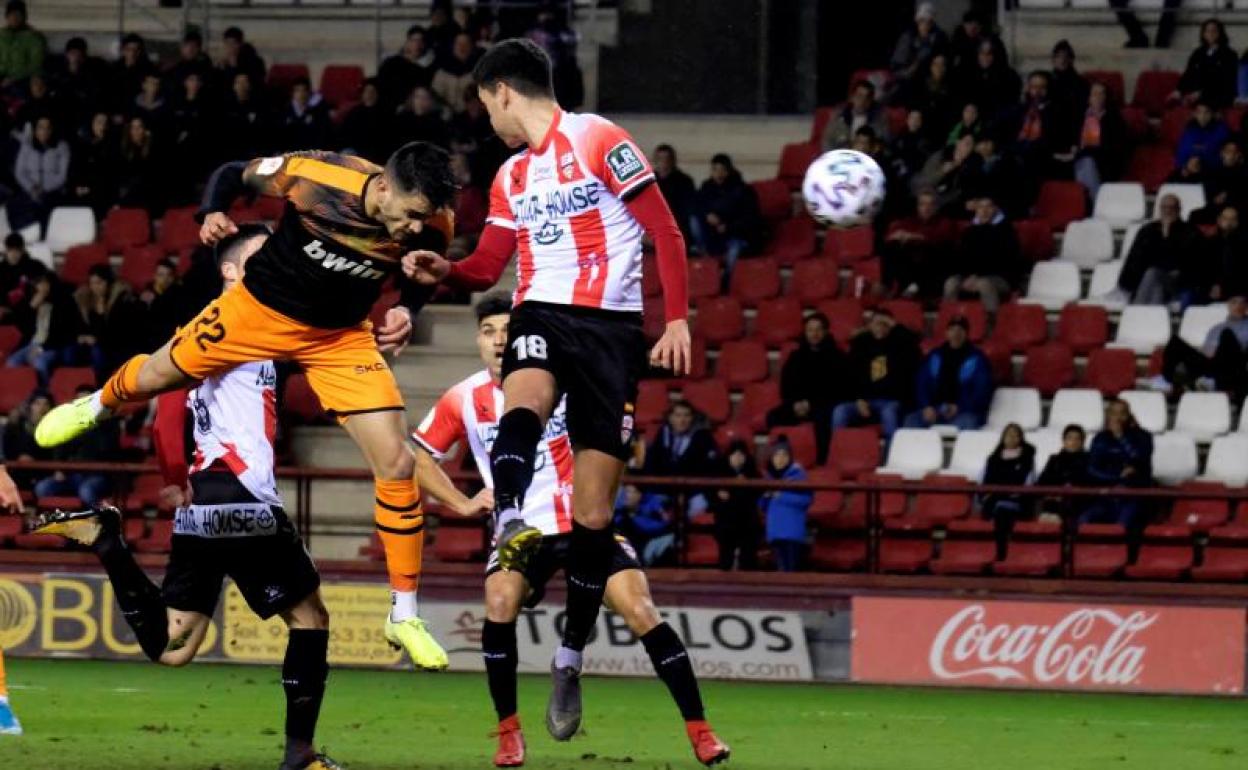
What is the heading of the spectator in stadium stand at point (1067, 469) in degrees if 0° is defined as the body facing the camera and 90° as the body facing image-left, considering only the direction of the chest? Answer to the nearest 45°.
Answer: approximately 0°

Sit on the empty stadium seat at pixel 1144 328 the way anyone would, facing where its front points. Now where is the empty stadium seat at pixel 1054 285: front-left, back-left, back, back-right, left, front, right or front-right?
right

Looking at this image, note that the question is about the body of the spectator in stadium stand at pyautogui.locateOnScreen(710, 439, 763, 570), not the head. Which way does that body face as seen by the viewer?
toward the camera

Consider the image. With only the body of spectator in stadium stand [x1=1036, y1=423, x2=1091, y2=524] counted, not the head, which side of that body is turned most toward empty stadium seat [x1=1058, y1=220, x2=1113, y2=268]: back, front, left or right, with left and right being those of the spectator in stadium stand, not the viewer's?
back

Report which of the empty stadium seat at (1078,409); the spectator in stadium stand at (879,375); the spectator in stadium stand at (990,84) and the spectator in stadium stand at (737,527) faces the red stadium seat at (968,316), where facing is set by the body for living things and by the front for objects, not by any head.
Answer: the spectator in stadium stand at (990,84)

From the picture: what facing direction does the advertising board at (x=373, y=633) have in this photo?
toward the camera

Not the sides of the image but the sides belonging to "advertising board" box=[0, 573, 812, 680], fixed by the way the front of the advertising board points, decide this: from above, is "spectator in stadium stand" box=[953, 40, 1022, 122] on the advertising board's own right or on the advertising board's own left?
on the advertising board's own left

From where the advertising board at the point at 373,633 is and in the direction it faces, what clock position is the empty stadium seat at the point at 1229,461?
The empty stadium seat is roughly at 9 o'clock from the advertising board.

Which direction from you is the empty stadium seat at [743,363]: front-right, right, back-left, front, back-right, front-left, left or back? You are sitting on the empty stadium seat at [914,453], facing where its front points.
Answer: back-right

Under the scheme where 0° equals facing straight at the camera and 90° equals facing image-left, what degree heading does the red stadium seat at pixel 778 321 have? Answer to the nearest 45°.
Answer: approximately 45°
